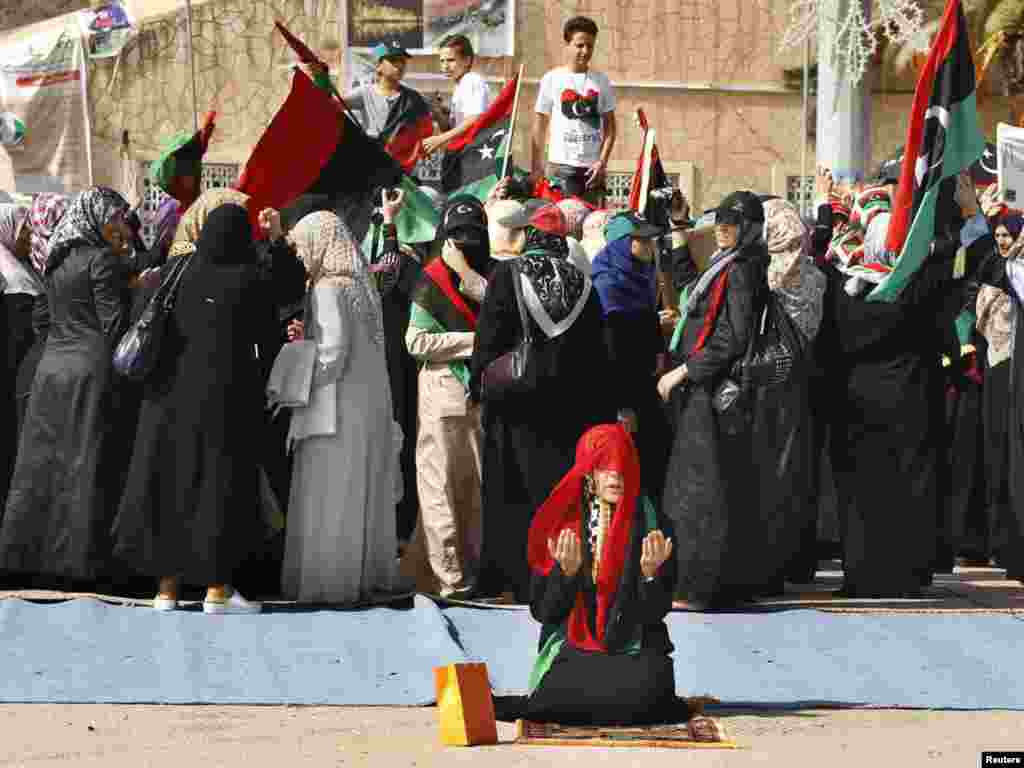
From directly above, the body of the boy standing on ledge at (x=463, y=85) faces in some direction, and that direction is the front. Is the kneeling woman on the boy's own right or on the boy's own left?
on the boy's own left

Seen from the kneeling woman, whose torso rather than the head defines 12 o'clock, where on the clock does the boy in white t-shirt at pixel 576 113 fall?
The boy in white t-shirt is roughly at 6 o'clock from the kneeling woman.

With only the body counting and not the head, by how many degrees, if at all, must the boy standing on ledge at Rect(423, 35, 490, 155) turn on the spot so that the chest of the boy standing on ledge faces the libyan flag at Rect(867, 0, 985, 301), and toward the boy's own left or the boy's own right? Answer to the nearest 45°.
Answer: approximately 90° to the boy's own left

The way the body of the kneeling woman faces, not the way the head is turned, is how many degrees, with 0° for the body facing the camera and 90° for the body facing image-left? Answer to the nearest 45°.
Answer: approximately 0°

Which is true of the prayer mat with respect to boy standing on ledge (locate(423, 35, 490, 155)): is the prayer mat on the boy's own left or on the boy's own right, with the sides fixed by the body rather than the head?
on the boy's own left

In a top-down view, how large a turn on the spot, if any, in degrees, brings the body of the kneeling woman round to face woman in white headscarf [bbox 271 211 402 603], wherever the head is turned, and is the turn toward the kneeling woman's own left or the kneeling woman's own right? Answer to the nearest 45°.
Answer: approximately 135° to the kneeling woman's own right

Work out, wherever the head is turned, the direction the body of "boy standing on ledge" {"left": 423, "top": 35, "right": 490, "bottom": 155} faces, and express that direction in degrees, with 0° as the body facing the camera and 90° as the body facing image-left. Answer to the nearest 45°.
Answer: approximately 45°

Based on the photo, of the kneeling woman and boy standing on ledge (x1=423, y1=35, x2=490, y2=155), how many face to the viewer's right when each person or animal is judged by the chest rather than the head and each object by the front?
0

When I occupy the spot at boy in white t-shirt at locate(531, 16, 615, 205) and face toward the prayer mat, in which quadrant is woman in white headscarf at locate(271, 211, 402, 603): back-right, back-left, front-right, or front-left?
front-right

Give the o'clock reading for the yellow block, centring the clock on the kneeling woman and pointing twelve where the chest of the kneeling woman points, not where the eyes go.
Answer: The yellow block is roughly at 2 o'clock from the kneeling woman.

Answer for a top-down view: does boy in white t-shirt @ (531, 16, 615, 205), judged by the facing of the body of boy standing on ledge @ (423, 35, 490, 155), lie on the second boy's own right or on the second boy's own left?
on the second boy's own left

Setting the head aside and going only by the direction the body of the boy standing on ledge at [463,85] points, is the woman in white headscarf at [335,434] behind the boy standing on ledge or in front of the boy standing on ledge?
in front

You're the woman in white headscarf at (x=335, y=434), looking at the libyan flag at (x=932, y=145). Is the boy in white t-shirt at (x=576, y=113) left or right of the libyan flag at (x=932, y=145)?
left

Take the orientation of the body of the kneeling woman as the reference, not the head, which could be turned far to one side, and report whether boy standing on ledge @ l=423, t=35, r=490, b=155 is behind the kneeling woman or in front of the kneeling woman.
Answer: behind

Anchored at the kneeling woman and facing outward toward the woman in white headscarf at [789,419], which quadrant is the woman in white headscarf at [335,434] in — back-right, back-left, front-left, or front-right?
front-left
